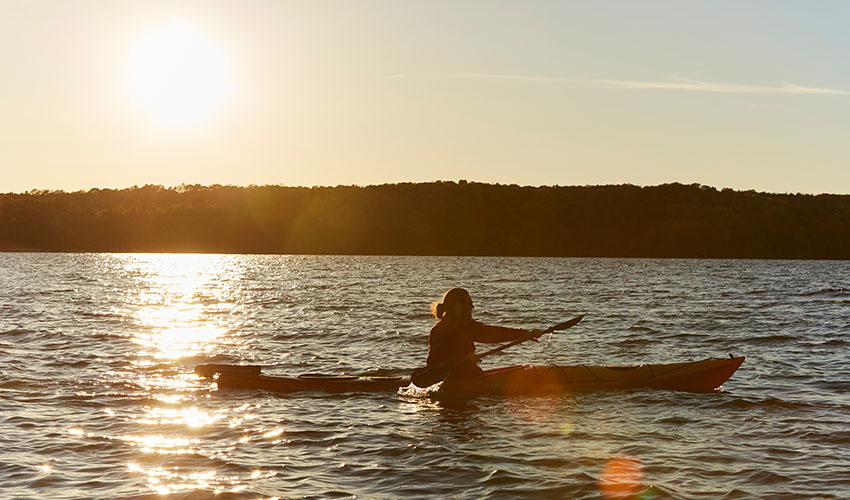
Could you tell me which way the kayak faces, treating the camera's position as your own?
facing to the right of the viewer

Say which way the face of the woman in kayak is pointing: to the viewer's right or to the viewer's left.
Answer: to the viewer's right

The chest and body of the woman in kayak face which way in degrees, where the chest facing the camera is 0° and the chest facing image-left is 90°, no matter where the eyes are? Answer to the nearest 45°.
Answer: approximately 270°
